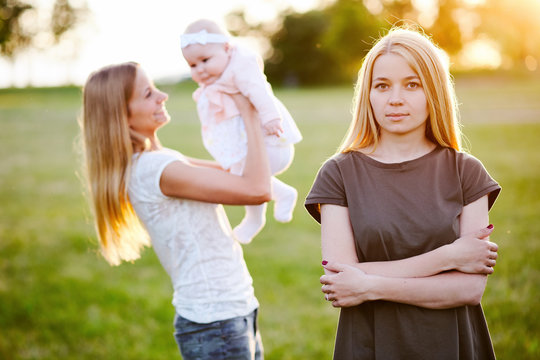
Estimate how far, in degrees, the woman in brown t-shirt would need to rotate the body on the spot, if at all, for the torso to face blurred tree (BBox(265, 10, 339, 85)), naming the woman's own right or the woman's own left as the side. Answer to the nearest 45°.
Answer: approximately 180°

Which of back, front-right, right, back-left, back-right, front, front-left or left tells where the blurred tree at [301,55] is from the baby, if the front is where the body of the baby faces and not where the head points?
back-right

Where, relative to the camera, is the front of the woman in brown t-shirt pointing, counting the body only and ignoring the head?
toward the camera

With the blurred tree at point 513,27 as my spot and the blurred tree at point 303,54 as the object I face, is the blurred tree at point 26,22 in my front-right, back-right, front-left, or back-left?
front-left

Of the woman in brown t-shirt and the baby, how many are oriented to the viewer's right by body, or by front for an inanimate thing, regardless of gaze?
0

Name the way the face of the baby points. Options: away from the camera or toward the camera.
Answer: toward the camera

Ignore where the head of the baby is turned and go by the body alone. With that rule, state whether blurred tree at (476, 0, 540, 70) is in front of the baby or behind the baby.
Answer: behind

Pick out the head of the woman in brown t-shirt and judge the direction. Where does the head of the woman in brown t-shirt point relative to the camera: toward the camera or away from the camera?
toward the camera

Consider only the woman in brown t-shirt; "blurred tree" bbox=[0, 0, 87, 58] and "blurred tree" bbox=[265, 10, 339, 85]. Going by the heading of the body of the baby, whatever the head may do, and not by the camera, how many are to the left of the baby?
1

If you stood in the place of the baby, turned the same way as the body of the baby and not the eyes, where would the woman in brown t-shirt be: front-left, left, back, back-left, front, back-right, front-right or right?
left

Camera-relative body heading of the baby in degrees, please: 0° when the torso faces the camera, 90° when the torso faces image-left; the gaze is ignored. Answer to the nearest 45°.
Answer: approximately 45°

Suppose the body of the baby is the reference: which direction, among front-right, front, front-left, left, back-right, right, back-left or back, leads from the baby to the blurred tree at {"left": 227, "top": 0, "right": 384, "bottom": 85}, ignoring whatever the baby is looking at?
back-right

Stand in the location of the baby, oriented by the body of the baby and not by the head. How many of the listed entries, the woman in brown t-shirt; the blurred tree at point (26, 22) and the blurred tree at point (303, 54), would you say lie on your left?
1
